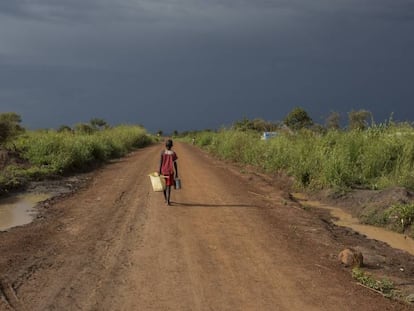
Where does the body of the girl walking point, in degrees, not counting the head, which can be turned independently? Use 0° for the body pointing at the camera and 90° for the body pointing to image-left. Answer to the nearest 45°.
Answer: approximately 180°
